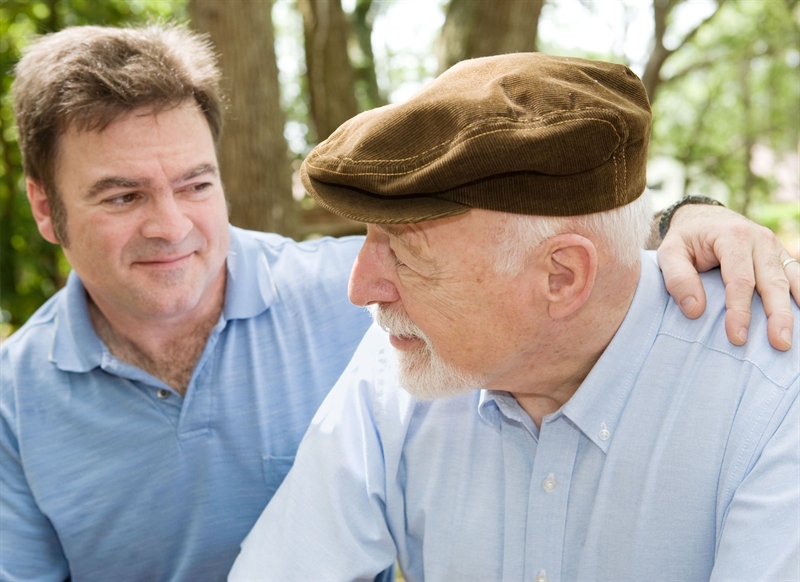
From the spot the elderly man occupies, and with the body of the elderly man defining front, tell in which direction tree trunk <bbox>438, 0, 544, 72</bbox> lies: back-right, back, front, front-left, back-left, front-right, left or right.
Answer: back-right

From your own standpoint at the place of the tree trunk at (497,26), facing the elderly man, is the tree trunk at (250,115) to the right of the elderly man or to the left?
right

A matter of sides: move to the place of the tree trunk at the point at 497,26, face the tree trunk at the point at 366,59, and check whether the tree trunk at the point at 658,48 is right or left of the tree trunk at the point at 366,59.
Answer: right

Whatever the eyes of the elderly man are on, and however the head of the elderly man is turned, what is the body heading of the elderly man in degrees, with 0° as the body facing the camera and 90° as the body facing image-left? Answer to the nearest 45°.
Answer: approximately 45°

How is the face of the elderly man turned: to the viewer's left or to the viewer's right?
to the viewer's left

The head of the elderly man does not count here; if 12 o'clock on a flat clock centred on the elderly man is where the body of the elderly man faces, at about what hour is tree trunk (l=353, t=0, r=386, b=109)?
The tree trunk is roughly at 4 o'clock from the elderly man.

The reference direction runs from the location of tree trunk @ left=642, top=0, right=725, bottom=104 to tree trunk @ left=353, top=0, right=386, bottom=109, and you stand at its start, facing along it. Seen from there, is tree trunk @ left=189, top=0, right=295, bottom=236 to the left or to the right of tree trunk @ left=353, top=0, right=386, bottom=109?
left

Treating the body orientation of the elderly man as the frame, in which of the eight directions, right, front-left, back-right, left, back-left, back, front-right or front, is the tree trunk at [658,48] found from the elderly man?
back-right
